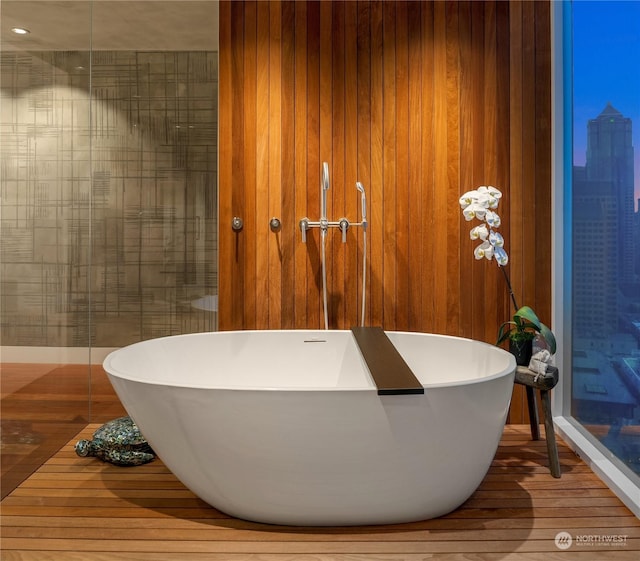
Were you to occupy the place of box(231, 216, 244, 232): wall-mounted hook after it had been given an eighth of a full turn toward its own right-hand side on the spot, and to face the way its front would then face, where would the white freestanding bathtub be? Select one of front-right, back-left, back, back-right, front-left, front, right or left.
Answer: front-left

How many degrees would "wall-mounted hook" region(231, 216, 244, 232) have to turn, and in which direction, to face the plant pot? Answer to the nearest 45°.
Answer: approximately 45° to its left

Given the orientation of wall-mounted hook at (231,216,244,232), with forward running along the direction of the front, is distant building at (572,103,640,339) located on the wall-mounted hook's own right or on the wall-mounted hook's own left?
on the wall-mounted hook's own left

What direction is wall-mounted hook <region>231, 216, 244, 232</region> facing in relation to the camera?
toward the camera
